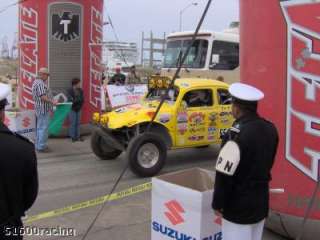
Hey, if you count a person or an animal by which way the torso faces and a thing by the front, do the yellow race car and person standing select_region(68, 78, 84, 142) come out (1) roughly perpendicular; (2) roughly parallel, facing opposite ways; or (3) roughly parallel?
roughly perpendicular

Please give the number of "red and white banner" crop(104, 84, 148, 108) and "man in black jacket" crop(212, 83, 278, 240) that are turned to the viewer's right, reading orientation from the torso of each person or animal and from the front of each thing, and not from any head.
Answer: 0

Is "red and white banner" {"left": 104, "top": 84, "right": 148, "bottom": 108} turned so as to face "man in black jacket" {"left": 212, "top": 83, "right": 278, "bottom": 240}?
yes

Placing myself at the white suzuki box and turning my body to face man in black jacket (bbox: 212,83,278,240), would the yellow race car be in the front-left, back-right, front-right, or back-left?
back-left

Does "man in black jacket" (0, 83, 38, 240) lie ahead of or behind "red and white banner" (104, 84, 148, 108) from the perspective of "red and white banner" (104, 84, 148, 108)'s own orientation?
ahead

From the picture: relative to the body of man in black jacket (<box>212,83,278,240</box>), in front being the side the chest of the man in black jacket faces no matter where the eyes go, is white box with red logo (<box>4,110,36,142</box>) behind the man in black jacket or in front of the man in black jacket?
in front

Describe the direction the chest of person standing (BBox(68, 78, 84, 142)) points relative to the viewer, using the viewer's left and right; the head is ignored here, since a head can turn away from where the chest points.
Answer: facing the viewer and to the right of the viewer

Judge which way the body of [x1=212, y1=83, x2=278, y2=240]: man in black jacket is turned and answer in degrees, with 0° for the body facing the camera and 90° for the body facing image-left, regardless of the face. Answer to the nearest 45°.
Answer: approximately 135°

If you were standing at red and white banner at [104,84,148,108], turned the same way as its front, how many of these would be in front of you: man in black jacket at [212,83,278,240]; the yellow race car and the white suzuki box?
3

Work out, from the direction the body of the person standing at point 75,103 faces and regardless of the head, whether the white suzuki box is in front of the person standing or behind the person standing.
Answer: in front

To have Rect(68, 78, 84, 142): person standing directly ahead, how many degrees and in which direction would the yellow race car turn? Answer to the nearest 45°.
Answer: approximately 90° to its right
